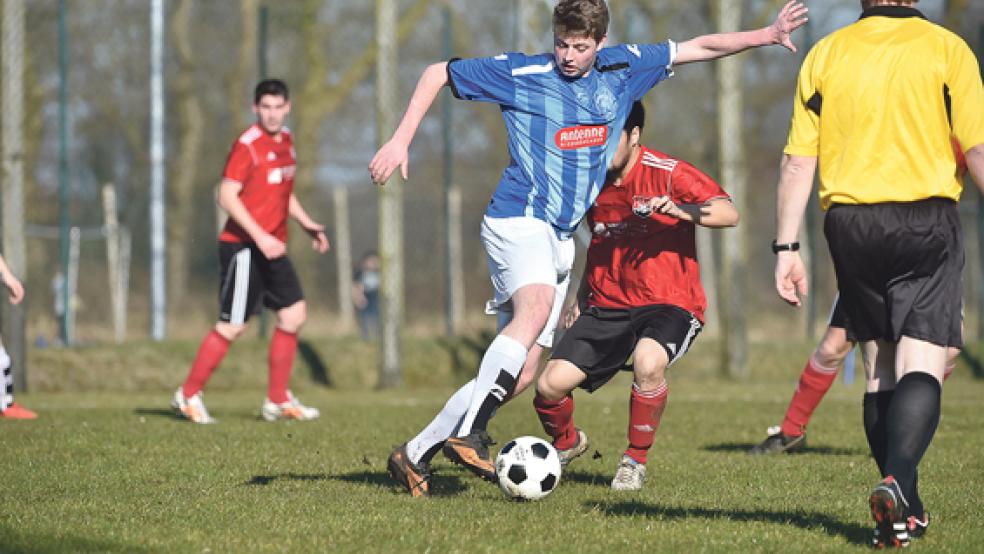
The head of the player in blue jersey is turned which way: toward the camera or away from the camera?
toward the camera

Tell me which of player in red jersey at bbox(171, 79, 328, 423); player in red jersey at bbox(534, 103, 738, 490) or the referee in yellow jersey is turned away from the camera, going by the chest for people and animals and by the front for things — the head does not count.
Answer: the referee in yellow jersey

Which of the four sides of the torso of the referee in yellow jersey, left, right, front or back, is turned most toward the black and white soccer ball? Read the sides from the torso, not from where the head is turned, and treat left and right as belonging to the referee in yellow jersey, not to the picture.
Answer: left

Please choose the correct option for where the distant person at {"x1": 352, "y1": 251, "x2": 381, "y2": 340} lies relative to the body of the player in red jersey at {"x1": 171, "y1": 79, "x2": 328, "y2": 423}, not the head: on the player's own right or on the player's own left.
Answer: on the player's own left

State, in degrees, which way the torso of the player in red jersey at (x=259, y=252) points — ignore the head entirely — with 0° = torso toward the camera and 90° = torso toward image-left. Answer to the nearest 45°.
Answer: approximately 315°

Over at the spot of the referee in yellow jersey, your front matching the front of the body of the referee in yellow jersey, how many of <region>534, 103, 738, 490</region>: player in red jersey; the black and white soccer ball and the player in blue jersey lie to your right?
0

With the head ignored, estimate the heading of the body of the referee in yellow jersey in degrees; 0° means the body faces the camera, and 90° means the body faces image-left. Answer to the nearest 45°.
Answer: approximately 180°

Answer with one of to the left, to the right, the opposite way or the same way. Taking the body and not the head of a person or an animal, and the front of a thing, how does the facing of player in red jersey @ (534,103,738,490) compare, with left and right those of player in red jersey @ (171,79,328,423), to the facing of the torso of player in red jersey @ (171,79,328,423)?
to the right

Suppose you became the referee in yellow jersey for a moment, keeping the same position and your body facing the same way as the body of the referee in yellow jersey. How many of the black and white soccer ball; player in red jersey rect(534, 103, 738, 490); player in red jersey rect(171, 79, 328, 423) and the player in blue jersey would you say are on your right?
0

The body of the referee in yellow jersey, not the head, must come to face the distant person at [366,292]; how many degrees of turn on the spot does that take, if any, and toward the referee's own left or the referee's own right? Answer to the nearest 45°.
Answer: approximately 45° to the referee's own left

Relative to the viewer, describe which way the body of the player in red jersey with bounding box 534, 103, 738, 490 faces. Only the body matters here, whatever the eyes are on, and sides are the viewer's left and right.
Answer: facing the viewer and to the left of the viewer

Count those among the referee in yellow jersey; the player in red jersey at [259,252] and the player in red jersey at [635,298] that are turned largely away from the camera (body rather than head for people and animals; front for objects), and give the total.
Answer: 1

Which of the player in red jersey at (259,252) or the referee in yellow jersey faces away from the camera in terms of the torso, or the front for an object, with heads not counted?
the referee in yellow jersey

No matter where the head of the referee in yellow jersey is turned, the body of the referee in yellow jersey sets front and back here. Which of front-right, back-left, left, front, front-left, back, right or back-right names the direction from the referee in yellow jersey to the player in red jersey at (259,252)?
front-left

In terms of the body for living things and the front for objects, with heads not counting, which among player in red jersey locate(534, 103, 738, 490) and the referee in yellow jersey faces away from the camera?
the referee in yellow jersey

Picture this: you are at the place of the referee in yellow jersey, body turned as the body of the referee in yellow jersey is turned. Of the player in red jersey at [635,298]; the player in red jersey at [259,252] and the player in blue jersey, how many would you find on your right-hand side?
0

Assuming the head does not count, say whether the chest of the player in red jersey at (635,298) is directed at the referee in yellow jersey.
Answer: no

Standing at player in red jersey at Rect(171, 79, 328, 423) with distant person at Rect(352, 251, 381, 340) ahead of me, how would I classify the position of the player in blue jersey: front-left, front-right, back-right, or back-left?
back-right
